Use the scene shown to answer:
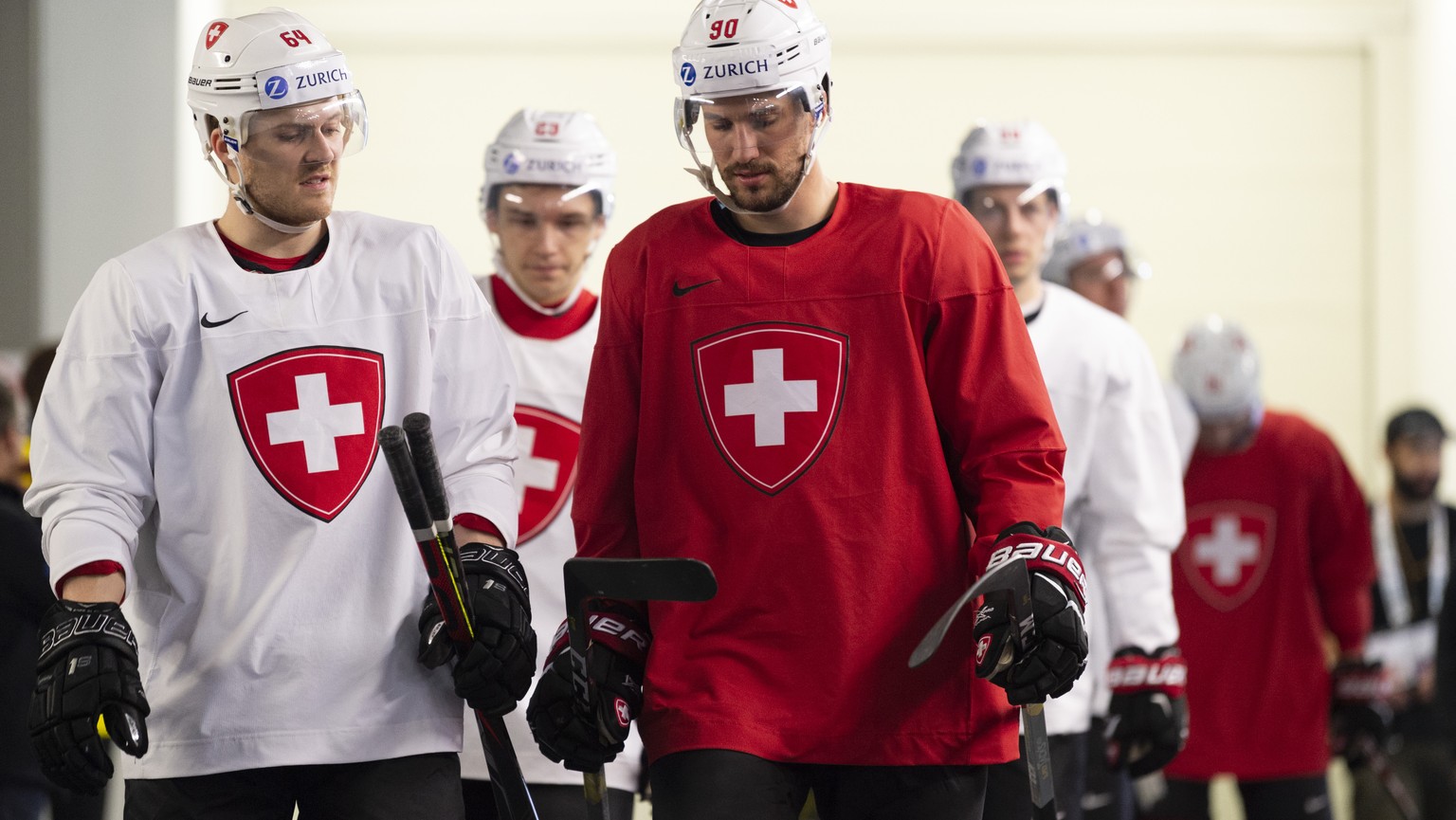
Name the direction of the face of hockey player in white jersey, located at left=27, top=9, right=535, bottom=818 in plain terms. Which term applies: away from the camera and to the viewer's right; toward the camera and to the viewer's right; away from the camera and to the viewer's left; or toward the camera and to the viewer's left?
toward the camera and to the viewer's right

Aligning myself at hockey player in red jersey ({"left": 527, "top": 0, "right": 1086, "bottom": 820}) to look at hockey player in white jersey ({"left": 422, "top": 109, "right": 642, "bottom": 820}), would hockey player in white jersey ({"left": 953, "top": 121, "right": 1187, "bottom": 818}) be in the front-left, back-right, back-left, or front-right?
front-right

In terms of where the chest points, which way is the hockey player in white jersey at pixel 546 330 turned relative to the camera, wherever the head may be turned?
toward the camera

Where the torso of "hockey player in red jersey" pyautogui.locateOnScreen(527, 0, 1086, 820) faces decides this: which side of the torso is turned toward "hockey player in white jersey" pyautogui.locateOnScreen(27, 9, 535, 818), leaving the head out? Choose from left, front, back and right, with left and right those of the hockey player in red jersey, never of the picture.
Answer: right

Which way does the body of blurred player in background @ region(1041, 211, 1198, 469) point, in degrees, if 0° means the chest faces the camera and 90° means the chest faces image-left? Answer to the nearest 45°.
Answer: approximately 315°

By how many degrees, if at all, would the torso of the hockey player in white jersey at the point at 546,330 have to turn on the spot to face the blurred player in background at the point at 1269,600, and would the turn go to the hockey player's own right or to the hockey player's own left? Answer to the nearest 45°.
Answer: approximately 135° to the hockey player's own left

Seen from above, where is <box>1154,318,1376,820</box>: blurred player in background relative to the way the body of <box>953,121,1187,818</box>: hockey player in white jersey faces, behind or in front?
behind

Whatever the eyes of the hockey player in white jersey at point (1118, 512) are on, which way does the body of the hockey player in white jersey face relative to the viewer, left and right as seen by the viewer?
facing the viewer

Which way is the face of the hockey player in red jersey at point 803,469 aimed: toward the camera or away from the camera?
toward the camera

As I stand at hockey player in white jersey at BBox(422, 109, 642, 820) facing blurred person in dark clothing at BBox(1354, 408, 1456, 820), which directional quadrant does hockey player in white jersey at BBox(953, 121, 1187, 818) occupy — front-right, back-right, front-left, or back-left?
front-right

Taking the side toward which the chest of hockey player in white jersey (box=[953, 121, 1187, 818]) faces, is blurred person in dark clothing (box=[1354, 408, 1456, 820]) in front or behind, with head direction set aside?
behind

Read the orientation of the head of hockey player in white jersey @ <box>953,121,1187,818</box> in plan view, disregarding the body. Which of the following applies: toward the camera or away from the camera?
toward the camera

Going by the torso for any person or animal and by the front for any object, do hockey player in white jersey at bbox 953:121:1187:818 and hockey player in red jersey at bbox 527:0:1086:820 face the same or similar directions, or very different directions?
same or similar directions

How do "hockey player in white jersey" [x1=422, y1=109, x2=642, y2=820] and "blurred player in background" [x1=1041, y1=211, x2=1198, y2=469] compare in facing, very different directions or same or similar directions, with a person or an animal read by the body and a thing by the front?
same or similar directions

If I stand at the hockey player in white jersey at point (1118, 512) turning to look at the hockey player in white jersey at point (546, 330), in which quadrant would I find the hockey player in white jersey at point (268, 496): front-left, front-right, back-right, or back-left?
front-left

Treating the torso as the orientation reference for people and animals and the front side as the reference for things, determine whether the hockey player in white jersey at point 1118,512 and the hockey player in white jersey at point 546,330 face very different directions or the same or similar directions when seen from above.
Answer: same or similar directions
